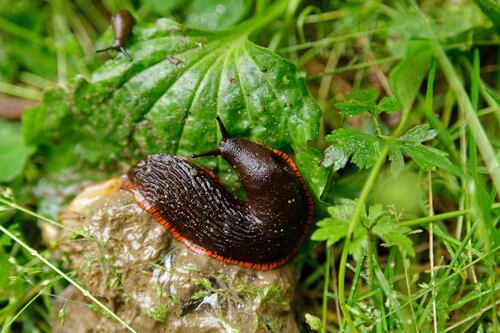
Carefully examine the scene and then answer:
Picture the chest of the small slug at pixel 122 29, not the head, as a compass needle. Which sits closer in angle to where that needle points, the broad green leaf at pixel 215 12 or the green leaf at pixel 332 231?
the green leaf

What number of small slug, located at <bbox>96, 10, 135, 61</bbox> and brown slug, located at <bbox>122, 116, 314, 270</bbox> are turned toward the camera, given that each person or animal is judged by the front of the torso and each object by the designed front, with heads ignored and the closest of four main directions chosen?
1

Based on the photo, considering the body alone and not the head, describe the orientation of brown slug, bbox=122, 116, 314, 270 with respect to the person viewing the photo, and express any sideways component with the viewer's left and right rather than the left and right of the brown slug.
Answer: facing away from the viewer and to the left of the viewer

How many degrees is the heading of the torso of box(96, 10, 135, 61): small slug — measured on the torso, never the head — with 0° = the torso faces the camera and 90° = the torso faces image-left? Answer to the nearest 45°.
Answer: approximately 0°

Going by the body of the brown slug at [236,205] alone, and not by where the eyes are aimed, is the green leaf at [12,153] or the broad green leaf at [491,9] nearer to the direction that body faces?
the green leaf
